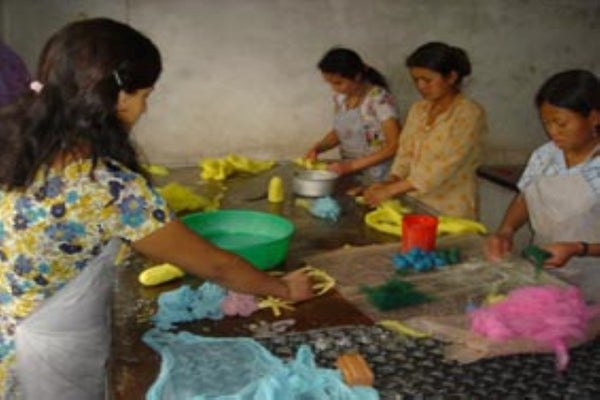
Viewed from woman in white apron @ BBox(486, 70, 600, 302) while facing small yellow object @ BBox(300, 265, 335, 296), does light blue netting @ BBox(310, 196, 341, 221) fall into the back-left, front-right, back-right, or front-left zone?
front-right

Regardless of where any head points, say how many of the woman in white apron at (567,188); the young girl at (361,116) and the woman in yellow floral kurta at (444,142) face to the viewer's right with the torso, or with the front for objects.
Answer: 0

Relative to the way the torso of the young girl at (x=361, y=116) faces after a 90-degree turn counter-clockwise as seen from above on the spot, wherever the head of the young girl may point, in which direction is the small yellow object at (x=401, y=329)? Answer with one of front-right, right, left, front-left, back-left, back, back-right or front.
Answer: front-right

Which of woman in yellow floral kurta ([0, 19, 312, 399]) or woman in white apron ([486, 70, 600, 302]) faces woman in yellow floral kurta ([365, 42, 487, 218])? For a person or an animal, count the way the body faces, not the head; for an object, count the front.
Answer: woman in yellow floral kurta ([0, 19, 312, 399])

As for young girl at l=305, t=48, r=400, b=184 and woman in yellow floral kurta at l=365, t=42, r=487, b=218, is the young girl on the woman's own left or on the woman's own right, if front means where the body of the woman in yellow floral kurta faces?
on the woman's own right

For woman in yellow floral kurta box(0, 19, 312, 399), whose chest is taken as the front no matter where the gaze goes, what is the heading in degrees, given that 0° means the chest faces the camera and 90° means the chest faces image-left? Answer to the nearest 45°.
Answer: approximately 225°

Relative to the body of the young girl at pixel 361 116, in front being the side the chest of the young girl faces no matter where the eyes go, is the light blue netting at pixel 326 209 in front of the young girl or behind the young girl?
in front

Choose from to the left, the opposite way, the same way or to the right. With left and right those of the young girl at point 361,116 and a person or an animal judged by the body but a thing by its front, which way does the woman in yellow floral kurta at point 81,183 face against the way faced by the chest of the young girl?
the opposite way

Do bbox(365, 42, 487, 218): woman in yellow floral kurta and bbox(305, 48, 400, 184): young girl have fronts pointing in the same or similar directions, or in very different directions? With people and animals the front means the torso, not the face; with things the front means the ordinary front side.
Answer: same or similar directions

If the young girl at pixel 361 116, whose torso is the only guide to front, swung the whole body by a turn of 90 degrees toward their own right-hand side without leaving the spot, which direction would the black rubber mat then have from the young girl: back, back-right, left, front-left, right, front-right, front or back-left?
back-left

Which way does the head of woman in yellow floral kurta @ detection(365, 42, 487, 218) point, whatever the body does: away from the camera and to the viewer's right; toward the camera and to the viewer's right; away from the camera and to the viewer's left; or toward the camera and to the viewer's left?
toward the camera and to the viewer's left

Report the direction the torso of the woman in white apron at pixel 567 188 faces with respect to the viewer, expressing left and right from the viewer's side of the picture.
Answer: facing the viewer and to the left of the viewer

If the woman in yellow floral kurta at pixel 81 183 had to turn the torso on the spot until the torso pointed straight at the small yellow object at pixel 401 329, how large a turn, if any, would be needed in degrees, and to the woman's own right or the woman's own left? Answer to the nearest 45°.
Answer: approximately 45° to the woman's own right

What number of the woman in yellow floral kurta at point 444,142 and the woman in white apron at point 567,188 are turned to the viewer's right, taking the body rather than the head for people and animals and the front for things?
0

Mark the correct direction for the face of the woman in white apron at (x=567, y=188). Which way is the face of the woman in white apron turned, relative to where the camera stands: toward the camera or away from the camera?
toward the camera

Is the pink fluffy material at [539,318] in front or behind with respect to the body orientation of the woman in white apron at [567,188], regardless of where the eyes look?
in front

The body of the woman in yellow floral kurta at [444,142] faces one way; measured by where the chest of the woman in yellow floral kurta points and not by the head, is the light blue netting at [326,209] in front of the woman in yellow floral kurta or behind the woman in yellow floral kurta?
in front
